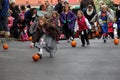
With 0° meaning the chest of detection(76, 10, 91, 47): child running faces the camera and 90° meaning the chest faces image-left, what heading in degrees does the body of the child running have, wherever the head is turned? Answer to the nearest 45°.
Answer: approximately 45°

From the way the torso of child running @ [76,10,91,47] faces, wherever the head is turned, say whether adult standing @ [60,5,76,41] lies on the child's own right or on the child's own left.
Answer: on the child's own right

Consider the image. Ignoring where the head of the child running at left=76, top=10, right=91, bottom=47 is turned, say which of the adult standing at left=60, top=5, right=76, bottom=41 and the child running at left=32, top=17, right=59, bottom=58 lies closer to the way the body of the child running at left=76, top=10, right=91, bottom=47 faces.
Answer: the child running

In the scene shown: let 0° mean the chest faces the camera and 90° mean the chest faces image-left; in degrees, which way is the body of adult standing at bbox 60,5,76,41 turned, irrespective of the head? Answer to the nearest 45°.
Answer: approximately 0°
